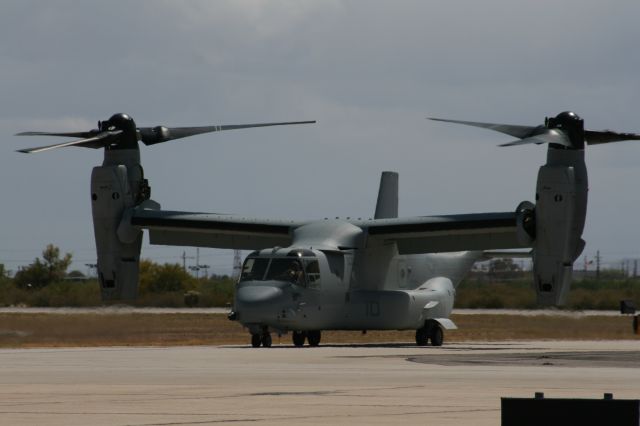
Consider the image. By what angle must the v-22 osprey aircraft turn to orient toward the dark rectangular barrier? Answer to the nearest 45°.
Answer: approximately 45° to its left

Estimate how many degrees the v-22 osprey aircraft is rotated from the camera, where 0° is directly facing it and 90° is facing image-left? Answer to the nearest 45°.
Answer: approximately 45°
